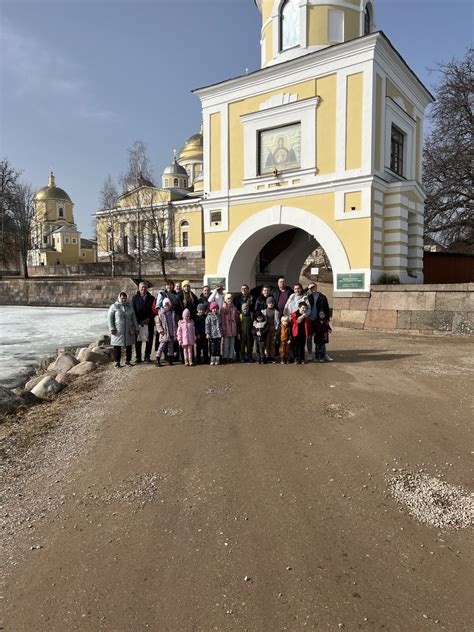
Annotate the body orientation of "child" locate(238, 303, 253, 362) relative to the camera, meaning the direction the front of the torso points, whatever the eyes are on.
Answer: toward the camera

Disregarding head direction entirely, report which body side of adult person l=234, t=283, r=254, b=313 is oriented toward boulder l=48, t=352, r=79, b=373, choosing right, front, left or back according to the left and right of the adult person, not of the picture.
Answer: right

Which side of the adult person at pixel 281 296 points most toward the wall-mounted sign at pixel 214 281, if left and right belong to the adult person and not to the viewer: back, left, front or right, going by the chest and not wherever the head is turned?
back

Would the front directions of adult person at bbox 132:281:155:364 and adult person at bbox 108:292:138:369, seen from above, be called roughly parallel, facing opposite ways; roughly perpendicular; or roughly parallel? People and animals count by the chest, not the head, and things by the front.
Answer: roughly parallel

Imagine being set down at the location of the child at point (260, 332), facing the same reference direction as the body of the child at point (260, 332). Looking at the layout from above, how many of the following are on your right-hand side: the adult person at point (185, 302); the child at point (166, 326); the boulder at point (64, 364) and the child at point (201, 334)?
4

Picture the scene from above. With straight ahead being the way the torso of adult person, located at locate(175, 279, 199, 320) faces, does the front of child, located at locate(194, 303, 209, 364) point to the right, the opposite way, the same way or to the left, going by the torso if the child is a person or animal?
the same way

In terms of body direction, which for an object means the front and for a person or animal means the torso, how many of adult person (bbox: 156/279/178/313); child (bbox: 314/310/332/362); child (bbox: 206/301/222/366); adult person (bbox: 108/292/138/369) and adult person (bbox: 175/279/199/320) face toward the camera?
5

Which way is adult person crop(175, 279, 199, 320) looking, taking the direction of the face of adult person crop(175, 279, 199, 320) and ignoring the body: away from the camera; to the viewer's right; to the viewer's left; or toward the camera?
toward the camera

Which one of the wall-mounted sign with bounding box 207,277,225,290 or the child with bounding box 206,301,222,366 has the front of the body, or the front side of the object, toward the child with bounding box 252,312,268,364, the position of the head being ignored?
the wall-mounted sign

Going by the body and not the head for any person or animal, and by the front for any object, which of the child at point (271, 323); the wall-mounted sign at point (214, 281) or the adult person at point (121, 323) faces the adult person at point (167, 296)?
the wall-mounted sign

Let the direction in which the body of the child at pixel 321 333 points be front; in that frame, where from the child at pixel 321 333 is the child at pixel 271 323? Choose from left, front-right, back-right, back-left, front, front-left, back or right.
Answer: right

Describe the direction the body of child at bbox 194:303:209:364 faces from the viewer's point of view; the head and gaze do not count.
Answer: toward the camera

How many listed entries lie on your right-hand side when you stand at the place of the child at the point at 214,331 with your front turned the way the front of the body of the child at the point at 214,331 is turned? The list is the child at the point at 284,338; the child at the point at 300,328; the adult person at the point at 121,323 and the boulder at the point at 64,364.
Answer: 2

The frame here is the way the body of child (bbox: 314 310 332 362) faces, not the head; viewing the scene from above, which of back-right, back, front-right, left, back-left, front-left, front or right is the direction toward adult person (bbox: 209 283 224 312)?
right

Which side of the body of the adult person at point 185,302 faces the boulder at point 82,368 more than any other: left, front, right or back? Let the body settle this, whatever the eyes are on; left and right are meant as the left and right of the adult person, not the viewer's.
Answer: right

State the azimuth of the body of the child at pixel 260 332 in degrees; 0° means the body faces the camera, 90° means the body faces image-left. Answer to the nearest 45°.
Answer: approximately 0°

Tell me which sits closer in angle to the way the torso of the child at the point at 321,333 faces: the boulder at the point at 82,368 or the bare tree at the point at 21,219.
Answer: the boulder

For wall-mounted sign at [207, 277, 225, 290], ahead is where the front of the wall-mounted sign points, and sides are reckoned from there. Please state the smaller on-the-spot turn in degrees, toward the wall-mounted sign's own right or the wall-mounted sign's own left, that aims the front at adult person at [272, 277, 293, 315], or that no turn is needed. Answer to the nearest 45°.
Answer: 0° — it already faces them

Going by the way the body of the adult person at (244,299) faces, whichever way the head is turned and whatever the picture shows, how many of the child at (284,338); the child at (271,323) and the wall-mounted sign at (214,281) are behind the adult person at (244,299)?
1

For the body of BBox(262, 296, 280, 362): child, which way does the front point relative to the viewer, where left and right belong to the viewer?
facing the viewer

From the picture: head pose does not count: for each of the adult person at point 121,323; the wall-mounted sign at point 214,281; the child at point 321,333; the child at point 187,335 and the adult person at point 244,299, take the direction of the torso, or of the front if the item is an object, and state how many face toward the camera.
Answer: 5
